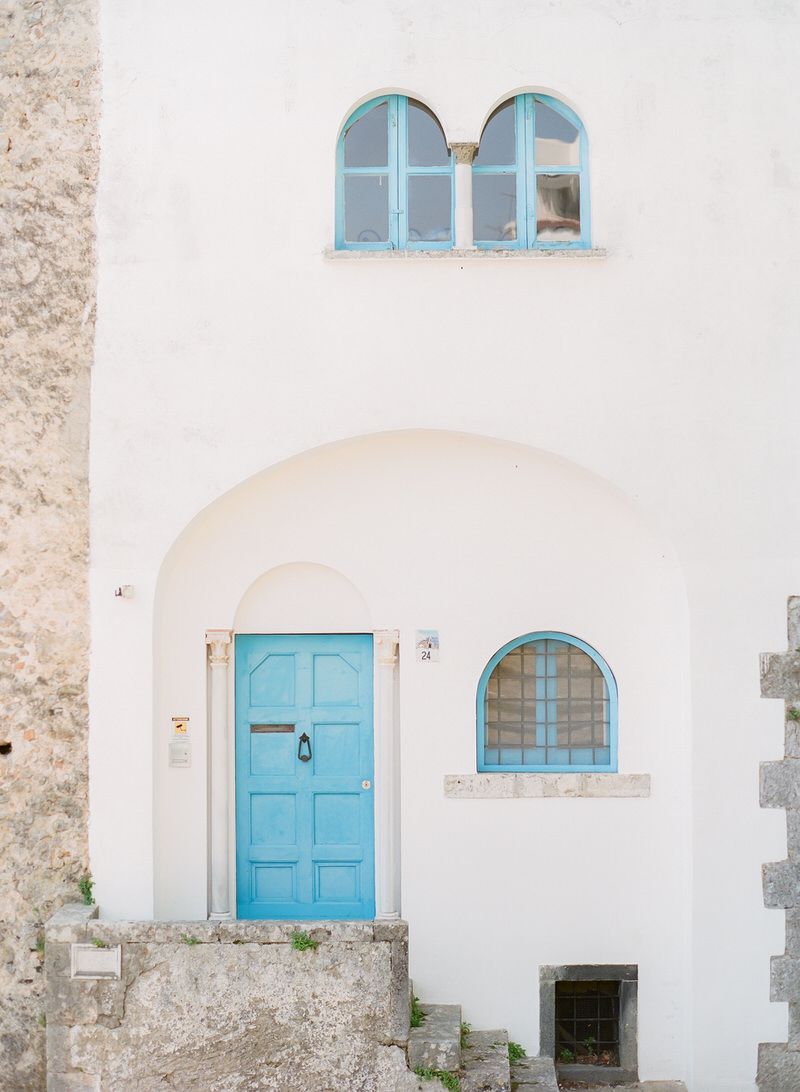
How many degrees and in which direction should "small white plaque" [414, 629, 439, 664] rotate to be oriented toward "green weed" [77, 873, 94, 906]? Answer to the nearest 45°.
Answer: approximately 90° to its right

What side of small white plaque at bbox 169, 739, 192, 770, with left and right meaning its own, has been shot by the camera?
front

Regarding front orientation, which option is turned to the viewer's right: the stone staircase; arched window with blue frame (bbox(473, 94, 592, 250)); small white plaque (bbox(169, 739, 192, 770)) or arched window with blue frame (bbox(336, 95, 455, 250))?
the stone staircase

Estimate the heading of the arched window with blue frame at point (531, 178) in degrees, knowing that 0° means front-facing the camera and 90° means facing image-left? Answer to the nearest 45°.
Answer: approximately 0°

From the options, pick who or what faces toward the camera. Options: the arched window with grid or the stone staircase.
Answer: the arched window with grid

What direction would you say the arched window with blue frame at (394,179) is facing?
toward the camera
